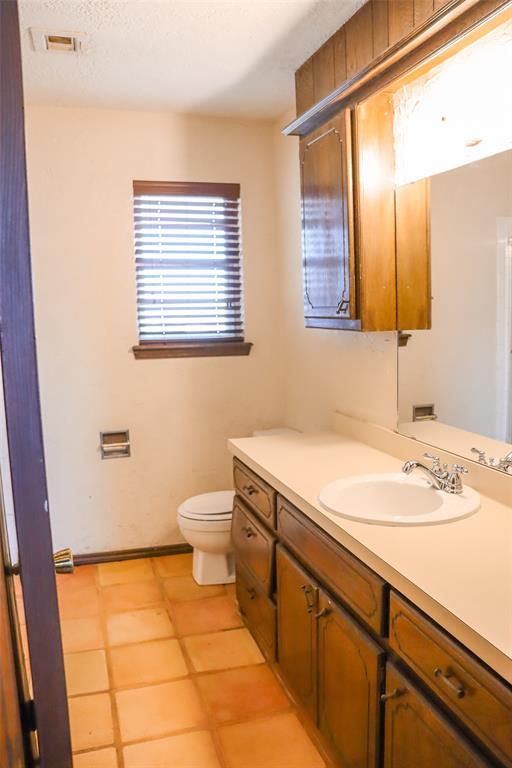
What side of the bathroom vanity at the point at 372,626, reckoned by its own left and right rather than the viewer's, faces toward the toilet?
right

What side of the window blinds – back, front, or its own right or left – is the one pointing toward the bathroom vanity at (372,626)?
front

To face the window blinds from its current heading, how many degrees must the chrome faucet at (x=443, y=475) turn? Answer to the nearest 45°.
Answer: approximately 90° to its right

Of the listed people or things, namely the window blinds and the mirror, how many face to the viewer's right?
0

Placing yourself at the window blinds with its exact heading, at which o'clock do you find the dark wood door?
The dark wood door is roughly at 12 o'clock from the window blinds.

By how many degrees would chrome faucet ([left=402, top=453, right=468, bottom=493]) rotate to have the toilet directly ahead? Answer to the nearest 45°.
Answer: approximately 90° to its right

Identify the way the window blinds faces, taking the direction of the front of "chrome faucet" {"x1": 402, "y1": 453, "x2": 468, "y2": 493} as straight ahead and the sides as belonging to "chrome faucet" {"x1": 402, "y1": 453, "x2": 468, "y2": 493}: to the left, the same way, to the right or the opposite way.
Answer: to the left

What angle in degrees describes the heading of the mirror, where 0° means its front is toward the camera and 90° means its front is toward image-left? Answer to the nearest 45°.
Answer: approximately 45°

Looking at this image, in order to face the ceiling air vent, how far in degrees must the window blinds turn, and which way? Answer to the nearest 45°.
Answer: approximately 45° to its right

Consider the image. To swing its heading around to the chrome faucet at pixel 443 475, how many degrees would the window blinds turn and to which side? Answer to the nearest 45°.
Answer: approximately 45° to its left
